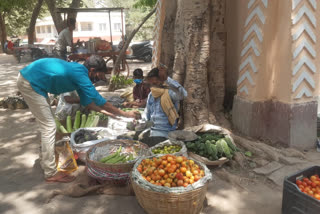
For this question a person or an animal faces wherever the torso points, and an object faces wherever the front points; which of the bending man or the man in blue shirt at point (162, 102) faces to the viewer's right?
the bending man

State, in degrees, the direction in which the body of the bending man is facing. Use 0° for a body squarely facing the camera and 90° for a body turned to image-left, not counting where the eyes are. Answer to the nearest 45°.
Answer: approximately 270°

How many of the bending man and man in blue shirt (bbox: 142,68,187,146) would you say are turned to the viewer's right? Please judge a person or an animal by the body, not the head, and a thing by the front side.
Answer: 1

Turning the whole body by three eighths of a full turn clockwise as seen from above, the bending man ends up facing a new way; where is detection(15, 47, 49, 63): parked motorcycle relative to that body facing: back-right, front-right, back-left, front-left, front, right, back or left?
back-right

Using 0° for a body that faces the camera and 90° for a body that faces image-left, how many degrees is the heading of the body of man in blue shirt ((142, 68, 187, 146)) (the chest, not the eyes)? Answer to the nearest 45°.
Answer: approximately 45°

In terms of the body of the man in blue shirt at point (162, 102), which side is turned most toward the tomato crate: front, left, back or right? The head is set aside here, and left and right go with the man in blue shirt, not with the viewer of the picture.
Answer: left

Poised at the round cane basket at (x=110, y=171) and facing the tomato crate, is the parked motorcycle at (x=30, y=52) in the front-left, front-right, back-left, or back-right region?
back-left

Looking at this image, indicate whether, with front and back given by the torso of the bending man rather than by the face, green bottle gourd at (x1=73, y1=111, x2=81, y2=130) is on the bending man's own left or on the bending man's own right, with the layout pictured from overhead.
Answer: on the bending man's own left

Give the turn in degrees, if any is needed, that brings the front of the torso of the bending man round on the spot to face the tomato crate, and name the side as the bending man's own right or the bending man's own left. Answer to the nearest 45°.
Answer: approximately 45° to the bending man's own right

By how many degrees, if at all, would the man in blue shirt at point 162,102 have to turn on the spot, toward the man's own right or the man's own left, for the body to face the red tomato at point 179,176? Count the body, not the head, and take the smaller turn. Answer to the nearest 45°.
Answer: approximately 45° to the man's own left

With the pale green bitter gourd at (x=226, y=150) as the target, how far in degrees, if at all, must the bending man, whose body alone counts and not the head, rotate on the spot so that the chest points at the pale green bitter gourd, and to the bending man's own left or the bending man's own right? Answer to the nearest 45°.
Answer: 0° — they already face it

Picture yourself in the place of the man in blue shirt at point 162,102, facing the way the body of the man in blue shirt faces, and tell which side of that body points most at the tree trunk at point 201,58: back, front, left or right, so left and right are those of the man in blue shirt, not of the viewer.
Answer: back
